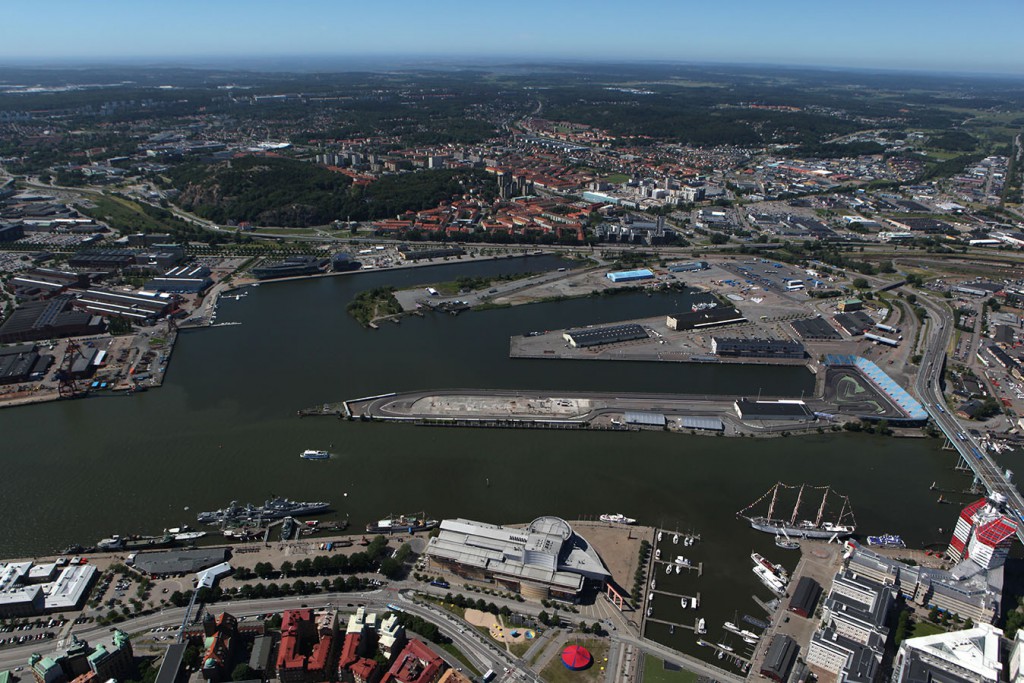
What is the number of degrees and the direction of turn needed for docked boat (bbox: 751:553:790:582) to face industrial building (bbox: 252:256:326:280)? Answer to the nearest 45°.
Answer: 0° — it already faces it

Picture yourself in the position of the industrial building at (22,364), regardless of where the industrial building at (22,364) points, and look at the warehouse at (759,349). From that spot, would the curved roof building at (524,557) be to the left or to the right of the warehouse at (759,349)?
right

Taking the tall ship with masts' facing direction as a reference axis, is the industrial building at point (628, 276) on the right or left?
on its right

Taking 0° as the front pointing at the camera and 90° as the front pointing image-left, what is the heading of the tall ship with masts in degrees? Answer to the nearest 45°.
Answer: approximately 90°

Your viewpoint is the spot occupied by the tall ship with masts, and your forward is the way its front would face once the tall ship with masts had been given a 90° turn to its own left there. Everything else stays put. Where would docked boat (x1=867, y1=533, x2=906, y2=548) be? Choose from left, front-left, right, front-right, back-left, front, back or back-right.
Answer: left

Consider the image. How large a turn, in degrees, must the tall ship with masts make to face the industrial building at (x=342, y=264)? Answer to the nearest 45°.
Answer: approximately 45° to its right

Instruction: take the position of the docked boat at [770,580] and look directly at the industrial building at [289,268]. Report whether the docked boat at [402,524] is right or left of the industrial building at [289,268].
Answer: left

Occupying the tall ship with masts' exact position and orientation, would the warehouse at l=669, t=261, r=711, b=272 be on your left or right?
on your right

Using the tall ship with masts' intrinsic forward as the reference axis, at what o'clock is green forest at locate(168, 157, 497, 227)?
The green forest is roughly at 1 o'clock from the tall ship with masts.

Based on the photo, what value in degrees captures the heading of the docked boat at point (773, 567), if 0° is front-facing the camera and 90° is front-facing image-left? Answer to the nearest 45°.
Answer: approximately 135°

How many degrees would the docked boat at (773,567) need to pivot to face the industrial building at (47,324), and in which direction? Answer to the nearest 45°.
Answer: approximately 45° to its left
